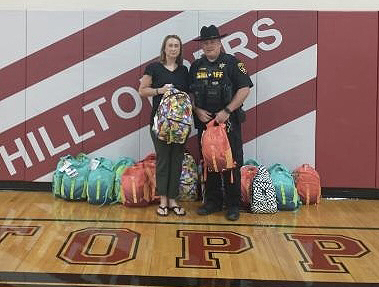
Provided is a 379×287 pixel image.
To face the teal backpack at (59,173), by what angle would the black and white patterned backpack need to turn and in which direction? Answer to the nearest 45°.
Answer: approximately 90° to its right

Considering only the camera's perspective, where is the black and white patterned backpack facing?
facing the viewer

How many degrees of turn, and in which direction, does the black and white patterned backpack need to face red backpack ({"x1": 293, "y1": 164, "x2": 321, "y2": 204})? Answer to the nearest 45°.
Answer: approximately 135° to its left

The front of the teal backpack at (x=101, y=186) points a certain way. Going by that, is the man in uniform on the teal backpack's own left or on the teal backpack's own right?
on the teal backpack's own left

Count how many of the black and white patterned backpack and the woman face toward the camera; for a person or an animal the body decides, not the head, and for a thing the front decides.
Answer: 2

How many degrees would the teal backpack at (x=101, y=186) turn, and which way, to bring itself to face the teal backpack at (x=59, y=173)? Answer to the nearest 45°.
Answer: approximately 135° to its right

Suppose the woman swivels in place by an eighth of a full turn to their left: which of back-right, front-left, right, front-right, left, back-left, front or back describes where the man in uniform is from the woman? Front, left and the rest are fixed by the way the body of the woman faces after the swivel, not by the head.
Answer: front-left

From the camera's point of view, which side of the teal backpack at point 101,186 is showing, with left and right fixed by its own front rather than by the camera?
front

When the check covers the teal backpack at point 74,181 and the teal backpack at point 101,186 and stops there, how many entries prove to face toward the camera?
2
